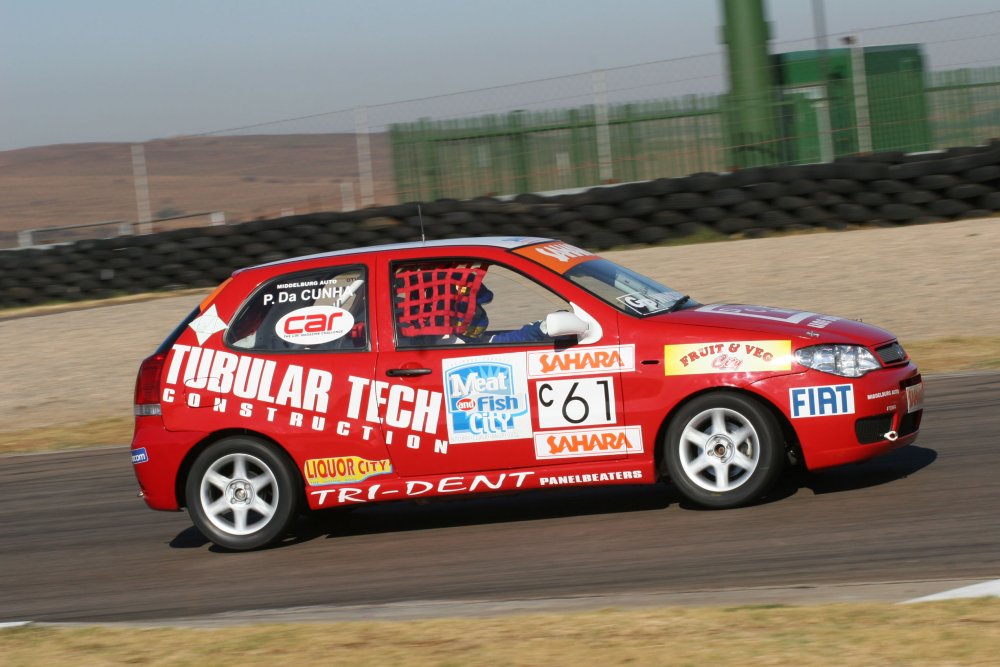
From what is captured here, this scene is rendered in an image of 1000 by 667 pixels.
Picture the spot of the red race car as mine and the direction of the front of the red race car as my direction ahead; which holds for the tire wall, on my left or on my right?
on my left

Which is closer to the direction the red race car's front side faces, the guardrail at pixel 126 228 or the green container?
the green container

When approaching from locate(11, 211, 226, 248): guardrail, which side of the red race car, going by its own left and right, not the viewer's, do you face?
left

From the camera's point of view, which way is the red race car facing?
to the viewer's right
